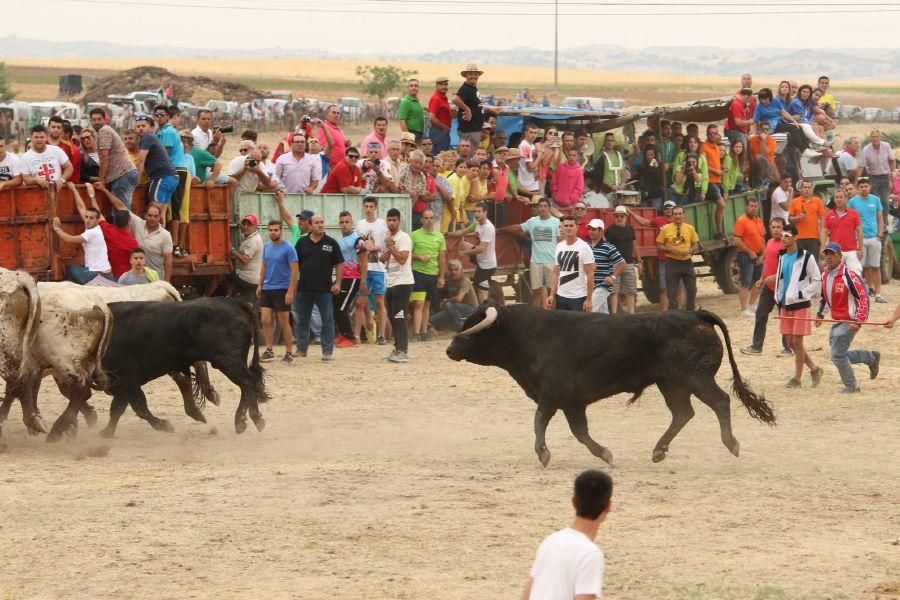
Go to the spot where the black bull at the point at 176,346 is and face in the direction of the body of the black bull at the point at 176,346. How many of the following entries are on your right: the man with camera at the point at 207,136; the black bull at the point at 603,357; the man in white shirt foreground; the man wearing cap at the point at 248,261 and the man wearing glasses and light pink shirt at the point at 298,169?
3

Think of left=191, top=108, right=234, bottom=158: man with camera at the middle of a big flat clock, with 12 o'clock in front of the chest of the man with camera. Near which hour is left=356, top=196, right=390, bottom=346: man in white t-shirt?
The man in white t-shirt is roughly at 11 o'clock from the man with camera.

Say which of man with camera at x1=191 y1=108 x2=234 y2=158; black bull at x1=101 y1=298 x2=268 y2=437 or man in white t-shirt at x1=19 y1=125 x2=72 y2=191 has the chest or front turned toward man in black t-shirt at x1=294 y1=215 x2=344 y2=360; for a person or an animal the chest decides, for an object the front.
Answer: the man with camera

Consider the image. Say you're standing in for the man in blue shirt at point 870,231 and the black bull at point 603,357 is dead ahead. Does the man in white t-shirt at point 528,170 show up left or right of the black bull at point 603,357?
right

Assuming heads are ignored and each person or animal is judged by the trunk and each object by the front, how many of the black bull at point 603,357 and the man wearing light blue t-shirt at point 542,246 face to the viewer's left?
1

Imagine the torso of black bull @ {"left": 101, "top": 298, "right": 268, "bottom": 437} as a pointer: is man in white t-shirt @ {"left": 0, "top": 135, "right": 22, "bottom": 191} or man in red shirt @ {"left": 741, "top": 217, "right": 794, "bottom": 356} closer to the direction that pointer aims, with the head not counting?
the man in white t-shirt

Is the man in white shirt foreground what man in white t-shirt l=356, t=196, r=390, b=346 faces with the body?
yes

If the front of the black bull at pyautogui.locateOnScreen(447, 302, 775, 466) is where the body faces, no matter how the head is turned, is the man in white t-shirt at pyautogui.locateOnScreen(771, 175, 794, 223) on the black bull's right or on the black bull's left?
on the black bull's right

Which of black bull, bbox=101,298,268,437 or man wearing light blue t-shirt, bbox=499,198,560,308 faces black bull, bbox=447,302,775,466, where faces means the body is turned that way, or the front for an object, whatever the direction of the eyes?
the man wearing light blue t-shirt

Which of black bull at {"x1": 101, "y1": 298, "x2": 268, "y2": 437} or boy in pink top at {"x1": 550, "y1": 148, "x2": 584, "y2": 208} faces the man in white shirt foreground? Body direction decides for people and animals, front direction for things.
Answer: the boy in pink top

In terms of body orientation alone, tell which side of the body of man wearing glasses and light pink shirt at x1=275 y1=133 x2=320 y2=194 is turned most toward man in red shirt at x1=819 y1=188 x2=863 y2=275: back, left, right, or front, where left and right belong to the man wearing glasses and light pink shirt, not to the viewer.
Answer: left

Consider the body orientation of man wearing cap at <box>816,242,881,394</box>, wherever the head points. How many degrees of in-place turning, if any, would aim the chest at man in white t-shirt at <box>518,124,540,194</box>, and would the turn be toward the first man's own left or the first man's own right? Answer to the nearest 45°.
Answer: approximately 90° to the first man's own right

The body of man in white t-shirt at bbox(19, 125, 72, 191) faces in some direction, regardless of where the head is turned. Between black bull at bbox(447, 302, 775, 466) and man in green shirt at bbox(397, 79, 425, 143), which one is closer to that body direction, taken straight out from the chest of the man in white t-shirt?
the black bull

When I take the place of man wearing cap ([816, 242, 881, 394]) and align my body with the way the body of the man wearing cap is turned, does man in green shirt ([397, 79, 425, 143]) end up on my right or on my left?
on my right

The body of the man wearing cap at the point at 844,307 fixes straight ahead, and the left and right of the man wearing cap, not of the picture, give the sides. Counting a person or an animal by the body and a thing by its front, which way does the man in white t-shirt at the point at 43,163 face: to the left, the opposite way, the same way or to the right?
to the left
